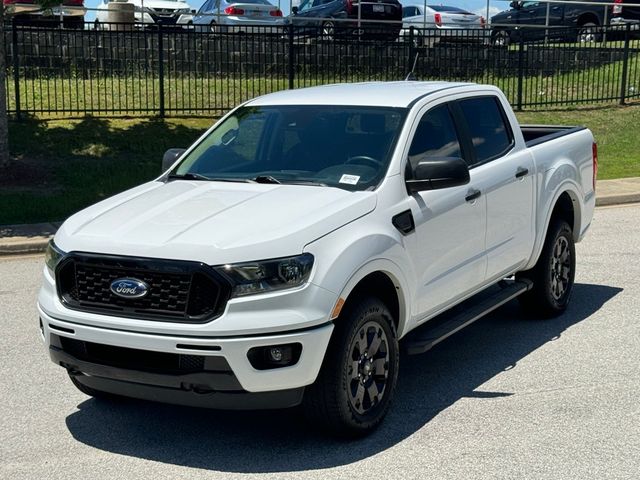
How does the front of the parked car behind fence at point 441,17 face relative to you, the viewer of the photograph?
facing away from the viewer and to the left of the viewer

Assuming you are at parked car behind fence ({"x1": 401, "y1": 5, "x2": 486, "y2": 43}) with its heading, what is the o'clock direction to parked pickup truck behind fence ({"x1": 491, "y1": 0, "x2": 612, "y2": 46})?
parked pickup truck behind fence ({"x1": 491, "y1": 0, "x2": 612, "y2": 46}) is roughly at 4 o'clock from parked car behind fence ({"x1": 401, "y1": 5, "x2": 486, "y2": 43}).

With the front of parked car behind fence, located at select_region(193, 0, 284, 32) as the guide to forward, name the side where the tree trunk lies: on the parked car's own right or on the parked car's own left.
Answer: on the parked car's own left

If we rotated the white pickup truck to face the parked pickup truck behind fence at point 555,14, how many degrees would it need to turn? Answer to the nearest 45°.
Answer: approximately 135° to its right

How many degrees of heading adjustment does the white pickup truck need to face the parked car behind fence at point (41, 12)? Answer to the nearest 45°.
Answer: approximately 135° to its right

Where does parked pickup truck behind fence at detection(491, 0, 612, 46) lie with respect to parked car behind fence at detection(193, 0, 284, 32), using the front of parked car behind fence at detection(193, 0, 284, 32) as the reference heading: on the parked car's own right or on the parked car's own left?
on the parked car's own right

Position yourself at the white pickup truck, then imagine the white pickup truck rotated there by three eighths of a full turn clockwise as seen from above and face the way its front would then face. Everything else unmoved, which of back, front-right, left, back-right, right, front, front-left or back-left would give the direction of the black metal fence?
front

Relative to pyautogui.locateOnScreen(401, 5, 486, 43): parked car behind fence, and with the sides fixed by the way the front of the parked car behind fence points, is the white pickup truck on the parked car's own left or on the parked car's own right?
on the parked car's own left

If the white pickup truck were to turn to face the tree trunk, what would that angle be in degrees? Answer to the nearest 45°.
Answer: approximately 90° to its right

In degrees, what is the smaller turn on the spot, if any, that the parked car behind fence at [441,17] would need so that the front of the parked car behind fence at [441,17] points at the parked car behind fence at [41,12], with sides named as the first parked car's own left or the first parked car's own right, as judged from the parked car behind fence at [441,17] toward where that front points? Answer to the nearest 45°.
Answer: approximately 90° to the first parked car's own left

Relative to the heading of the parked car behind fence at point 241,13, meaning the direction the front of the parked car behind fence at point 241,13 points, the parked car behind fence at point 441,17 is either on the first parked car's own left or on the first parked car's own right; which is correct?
on the first parked car's own right

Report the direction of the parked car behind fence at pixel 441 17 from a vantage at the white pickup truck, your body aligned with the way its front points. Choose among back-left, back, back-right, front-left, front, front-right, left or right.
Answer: back-right

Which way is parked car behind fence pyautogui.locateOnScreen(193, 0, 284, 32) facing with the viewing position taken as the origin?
facing away from the viewer and to the left of the viewer

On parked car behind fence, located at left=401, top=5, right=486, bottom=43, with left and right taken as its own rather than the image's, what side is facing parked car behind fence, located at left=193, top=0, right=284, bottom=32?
left
